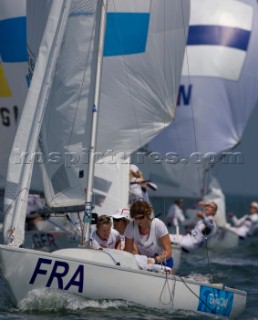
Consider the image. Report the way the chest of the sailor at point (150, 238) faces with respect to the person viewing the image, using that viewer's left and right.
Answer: facing the viewer and to the left of the viewer

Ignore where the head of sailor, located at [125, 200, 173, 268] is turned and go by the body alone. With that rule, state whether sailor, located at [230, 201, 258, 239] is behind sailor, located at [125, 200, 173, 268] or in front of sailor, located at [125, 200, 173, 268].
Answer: behind

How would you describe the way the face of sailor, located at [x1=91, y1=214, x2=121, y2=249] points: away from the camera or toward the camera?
toward the camera

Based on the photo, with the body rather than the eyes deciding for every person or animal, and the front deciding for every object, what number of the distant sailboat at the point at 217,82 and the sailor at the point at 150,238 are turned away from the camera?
0

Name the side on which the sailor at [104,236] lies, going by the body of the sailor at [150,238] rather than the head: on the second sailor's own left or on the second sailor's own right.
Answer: on the second sailor's own right

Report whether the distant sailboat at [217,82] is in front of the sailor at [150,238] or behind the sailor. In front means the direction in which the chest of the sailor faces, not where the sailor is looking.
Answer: behind
